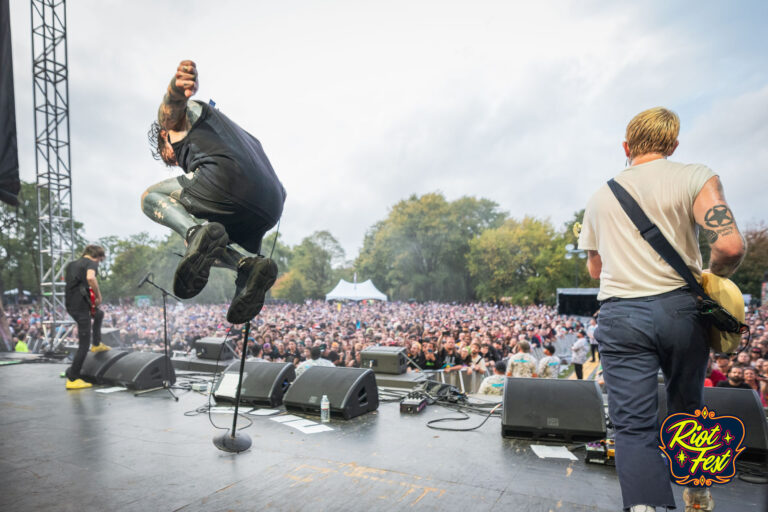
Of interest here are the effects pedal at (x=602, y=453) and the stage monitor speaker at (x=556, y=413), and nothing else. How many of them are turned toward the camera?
2

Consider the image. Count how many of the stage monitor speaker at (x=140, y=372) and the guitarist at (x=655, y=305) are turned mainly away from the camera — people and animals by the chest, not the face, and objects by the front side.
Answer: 1

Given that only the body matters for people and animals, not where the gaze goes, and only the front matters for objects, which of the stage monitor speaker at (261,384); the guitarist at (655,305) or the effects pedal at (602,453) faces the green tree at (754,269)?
the guitarist

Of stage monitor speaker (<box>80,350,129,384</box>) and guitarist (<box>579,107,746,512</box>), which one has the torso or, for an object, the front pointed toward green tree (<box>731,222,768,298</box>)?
the guitarist

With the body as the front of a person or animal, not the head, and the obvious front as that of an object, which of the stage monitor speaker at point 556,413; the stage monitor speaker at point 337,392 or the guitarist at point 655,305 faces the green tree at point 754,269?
the guitarist

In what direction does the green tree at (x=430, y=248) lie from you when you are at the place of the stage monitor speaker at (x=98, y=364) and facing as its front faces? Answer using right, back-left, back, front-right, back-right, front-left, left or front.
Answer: back

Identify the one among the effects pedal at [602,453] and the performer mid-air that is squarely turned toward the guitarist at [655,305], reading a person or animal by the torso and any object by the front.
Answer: the effects pedal

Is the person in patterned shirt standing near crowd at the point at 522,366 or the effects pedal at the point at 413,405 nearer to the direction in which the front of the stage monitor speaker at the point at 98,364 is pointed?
the effects pedal

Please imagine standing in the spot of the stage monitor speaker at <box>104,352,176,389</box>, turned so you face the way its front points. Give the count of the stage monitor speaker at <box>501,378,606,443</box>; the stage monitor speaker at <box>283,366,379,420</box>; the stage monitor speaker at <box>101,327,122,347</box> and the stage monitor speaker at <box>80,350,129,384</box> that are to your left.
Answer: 2

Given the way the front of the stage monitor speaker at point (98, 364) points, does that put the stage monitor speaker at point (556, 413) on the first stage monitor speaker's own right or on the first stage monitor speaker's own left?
on the first stage monitor speaker's own left

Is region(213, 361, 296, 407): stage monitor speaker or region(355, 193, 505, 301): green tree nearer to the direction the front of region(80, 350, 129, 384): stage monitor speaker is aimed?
the stage monitor speaker

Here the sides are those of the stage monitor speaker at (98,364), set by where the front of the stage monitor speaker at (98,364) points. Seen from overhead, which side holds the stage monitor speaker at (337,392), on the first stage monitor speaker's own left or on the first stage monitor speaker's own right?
on the first stage monitor speaker's own left

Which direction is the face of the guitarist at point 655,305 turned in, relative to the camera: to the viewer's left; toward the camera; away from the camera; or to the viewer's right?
away from the camera

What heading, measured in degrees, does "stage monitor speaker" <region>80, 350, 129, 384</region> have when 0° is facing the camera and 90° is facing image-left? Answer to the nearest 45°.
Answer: approximately 45°

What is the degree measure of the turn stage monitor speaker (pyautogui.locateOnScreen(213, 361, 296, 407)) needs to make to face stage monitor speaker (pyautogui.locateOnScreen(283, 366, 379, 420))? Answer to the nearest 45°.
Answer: approximately 90° to its left
